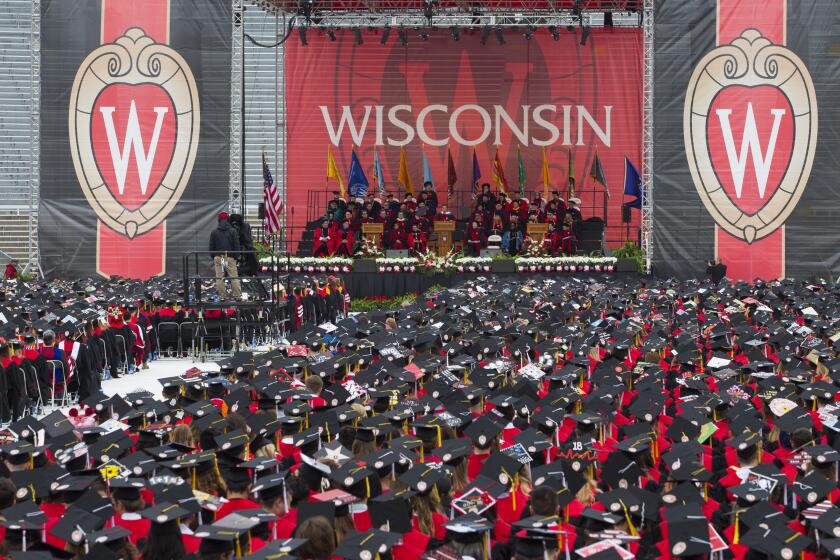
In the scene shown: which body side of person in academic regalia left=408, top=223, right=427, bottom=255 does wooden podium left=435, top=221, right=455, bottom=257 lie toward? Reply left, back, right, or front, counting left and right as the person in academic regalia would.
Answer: left

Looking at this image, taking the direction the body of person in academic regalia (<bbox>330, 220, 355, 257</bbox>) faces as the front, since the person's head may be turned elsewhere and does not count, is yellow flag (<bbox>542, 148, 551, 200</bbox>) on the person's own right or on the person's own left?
on the person's own left

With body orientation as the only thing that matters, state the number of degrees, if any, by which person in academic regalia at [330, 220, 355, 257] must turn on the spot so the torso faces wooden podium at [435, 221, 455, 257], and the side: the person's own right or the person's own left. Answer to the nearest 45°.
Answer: approximately 90° to the person's own left

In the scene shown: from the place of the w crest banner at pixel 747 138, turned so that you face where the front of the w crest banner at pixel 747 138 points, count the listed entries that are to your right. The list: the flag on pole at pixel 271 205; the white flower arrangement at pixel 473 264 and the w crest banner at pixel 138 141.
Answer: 3

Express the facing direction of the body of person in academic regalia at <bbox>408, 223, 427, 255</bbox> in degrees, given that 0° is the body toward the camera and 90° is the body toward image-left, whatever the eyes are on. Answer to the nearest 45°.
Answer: approximately 0°

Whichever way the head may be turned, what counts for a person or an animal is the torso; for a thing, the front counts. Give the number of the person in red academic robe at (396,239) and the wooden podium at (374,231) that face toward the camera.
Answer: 2

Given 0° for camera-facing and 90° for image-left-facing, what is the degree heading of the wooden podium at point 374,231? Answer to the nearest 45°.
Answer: approximately 0°

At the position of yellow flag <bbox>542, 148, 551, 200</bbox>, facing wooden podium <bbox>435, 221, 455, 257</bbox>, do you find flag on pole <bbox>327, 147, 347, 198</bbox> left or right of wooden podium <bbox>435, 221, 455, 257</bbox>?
right
